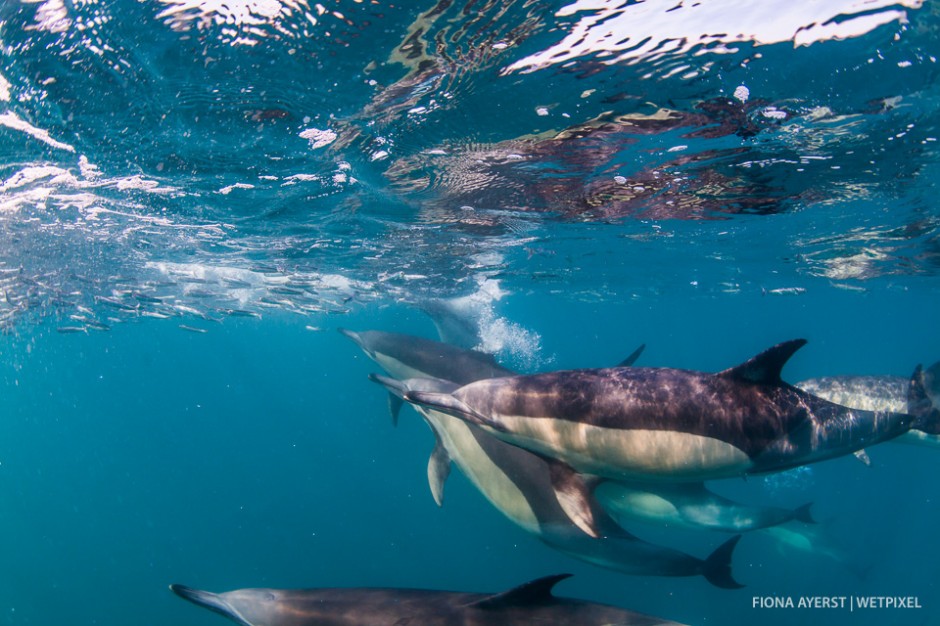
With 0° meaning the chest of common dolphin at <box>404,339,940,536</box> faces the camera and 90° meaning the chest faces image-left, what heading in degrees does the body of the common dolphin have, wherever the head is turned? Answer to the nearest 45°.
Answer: approximately 90°

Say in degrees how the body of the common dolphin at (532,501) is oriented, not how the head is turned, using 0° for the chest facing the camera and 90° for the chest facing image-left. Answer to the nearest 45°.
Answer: approximately 90°

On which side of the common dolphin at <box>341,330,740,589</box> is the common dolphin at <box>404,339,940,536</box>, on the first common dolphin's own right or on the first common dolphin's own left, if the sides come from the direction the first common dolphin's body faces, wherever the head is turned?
on the first common dolphin's own left

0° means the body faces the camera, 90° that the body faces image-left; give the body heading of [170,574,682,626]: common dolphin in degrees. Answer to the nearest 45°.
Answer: approximately 90°

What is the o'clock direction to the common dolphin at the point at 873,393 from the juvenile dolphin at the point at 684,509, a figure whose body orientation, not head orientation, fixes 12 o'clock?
The common dolphin is roughly at 5 o'clock from the juvenile dolphin.

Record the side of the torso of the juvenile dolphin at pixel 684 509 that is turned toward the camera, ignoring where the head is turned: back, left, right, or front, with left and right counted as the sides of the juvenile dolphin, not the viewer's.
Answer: left

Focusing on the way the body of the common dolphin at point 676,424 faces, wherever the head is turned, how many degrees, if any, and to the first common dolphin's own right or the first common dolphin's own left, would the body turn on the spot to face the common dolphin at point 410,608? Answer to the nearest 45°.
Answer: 0° — it already faces it
